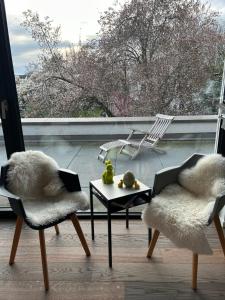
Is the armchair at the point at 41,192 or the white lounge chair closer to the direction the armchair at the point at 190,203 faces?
the armchair

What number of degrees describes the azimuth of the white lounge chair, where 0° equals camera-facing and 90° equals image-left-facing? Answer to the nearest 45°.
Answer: approximately 45°

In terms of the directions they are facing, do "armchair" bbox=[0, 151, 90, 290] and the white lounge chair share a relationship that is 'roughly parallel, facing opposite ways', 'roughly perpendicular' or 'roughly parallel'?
roughly perpendicular

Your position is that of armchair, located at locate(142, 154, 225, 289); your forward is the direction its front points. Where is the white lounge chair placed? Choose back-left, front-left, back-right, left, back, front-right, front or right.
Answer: right

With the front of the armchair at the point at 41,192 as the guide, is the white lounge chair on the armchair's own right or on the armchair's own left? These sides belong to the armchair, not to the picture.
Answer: on the armchair's own left

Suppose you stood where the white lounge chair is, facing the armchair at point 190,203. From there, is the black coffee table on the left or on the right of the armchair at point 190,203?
right

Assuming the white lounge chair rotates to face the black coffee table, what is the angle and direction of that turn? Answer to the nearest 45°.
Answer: approximately 45° to its left

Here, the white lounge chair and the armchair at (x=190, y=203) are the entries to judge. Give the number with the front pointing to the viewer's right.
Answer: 0

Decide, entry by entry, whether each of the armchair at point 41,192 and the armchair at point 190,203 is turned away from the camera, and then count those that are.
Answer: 0

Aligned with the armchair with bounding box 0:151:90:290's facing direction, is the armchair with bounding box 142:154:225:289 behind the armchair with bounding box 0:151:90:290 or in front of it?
in front

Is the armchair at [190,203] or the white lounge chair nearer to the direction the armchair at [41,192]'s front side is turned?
the armchair

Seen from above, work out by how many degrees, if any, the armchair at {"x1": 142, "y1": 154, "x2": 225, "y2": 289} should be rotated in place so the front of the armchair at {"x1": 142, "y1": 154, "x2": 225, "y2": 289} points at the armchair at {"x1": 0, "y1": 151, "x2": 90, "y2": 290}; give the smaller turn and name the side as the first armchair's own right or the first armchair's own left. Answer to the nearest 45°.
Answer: approximately 45° to the first armchair's own right

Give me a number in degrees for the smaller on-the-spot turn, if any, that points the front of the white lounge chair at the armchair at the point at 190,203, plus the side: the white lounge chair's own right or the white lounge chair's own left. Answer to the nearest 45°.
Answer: approximately 90° to the white lounge chair's own left

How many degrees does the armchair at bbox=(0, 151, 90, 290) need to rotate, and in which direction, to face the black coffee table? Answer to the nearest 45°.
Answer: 0° — it already faces it

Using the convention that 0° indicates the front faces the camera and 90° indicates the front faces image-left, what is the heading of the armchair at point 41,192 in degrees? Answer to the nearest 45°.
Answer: approximately 315°
